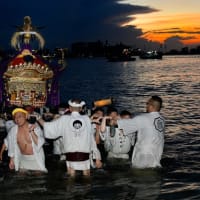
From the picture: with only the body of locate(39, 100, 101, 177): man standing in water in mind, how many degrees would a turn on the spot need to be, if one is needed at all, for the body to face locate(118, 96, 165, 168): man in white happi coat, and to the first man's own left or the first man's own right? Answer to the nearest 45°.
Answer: approximately 45° to the first man's own right

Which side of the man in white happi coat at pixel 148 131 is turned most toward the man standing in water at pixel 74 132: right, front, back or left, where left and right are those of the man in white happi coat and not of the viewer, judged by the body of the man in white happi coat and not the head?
left

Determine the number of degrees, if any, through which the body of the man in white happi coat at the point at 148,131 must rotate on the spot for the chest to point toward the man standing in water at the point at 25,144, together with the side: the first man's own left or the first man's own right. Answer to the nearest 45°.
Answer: approximately 45° to the first man's own left

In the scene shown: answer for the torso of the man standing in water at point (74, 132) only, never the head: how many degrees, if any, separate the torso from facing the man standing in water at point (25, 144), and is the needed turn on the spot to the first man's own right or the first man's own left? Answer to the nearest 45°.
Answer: approximately 45° to the first man's own left

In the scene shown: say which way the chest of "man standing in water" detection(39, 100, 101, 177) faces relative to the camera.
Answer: away from the camera

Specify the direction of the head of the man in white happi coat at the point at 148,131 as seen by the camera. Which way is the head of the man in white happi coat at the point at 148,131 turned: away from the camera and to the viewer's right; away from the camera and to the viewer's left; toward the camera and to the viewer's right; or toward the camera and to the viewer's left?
away from the camera and to the viewer's left
